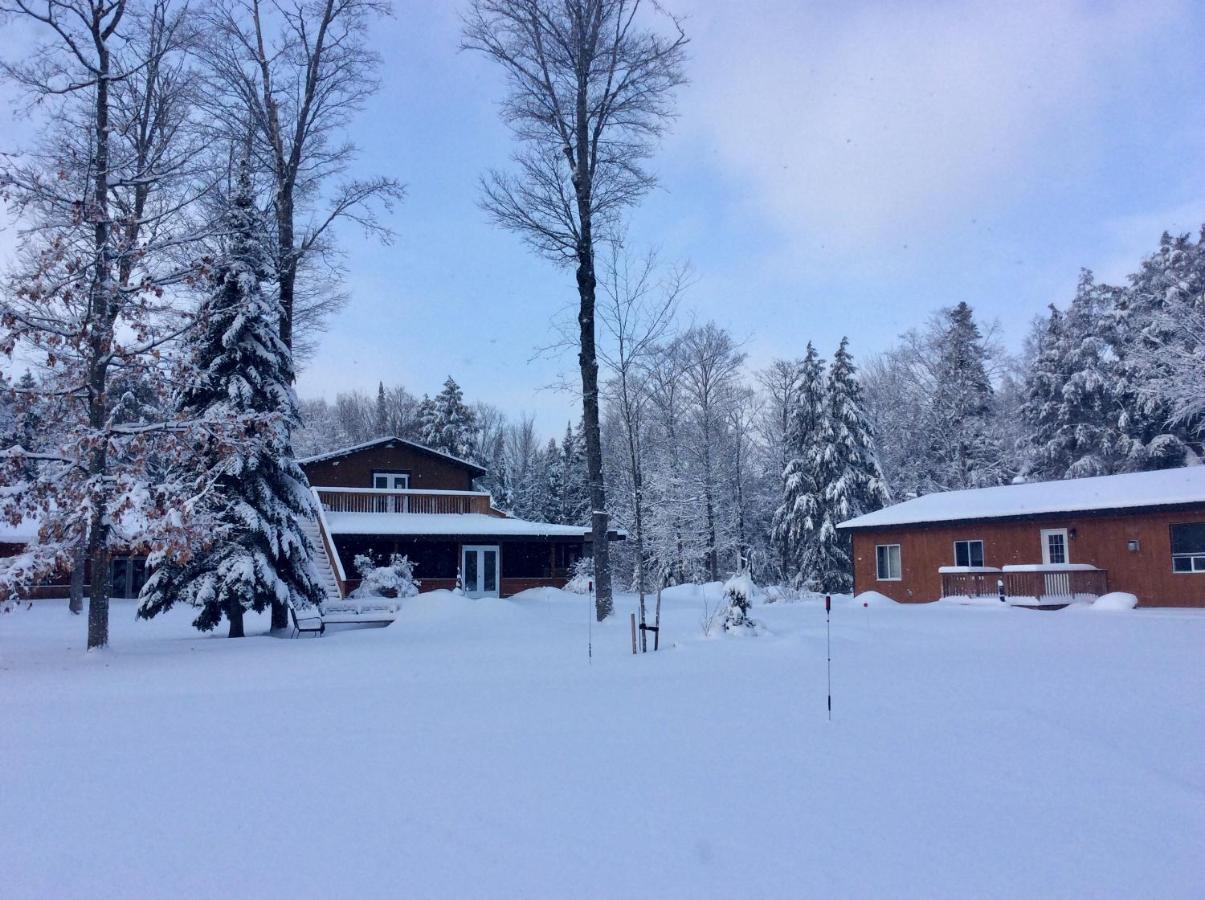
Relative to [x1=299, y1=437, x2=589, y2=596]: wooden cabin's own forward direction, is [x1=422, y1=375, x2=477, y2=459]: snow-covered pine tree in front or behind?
behind

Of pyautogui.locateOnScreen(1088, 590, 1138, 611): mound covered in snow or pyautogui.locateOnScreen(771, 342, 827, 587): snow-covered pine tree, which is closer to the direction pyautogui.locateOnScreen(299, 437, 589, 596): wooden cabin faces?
the mound covered in snow

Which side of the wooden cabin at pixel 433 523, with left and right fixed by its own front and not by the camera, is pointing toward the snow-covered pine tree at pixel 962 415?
left

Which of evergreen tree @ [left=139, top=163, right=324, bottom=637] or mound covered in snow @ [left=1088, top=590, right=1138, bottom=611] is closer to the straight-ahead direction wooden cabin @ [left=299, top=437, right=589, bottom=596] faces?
the evergreen tree

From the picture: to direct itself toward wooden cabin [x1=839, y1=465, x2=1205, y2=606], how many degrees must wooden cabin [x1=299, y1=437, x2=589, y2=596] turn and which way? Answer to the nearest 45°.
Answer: approximately 45° to its left

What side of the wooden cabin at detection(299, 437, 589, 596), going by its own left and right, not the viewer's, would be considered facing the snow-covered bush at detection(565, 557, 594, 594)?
left

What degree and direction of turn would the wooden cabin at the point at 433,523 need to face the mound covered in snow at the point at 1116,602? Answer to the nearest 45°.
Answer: approximately 45° to its left

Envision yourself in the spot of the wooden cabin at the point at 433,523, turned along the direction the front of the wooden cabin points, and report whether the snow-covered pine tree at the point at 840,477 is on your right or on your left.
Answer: on your left

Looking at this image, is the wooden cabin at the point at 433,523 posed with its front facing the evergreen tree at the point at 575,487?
no

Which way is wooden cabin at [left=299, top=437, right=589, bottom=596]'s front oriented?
toward the camera

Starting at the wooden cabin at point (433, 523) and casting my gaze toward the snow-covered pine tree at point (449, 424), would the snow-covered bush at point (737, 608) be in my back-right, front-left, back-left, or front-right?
back-right

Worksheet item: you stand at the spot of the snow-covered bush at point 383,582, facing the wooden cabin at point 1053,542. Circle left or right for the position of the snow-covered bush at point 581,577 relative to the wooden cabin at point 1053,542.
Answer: left

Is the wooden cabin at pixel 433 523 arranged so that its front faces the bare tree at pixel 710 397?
no

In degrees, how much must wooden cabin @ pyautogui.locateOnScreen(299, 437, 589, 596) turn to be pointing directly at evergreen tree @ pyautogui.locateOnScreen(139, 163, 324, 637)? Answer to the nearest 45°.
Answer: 0° — it already faces it
